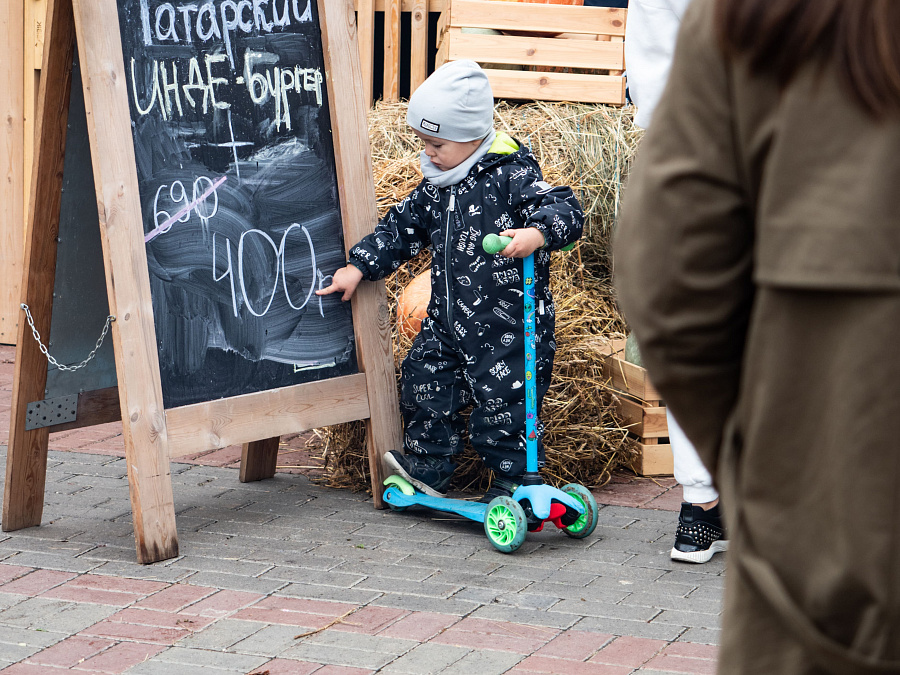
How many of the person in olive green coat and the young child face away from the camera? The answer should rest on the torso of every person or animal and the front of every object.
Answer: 1

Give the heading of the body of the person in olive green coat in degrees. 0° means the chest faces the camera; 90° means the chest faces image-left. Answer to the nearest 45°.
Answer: approximately 180°

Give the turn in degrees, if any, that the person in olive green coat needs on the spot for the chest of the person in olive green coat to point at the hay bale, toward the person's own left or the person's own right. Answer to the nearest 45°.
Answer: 0° — they already face it

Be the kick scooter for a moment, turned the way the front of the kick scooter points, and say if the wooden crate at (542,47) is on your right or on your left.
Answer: on your left

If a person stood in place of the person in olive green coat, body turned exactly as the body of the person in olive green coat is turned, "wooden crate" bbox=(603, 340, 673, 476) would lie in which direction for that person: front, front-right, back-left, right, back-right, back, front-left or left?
front

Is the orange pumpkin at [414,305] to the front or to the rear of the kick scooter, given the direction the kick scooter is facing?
to the rear

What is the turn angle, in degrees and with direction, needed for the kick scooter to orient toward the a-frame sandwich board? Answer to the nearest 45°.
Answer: approximately 135° to its right

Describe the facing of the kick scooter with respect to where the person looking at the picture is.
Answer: facing the viewer and to the right of the viewer

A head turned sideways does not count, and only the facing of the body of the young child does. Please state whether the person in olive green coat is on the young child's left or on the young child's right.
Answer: on the young child's left

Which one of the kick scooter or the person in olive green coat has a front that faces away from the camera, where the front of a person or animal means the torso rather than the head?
the person in olive green coat

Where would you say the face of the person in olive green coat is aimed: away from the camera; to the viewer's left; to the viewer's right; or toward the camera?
away from the camera

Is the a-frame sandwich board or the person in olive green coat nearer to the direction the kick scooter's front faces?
the person in olive green coat

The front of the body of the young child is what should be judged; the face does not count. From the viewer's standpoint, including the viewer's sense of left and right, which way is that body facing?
facing the viewer and to the left of the viewer

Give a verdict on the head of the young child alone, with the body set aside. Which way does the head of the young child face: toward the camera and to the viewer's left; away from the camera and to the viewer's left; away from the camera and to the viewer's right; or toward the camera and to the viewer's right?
toward the camera and to the viewer's left
